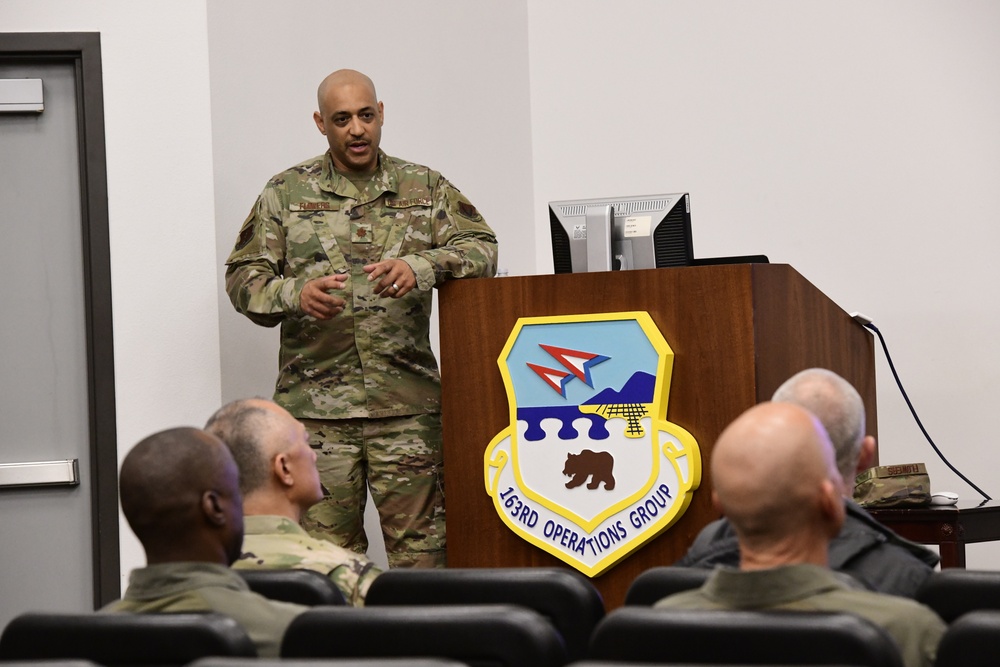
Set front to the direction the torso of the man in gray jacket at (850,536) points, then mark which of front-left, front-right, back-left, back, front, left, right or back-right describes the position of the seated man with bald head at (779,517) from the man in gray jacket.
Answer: back

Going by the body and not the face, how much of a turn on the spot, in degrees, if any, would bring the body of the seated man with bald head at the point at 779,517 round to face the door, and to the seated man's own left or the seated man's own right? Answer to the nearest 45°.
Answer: approximately 45° to the seated man's own left

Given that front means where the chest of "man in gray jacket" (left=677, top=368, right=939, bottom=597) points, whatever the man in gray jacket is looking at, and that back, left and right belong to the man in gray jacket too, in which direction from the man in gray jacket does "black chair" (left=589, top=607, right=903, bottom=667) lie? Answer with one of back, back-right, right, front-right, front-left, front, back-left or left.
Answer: back

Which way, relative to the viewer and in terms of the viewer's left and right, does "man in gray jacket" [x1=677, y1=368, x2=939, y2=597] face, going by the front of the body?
facing away from the viewer

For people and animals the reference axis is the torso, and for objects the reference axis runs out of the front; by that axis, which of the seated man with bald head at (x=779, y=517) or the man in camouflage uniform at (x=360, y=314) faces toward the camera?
the man in camouflage uniform

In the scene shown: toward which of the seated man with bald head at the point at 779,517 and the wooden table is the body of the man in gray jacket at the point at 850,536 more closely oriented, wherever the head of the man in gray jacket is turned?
the wooden table

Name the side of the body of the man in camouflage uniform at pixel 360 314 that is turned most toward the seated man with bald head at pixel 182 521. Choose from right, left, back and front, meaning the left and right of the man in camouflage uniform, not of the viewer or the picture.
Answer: front

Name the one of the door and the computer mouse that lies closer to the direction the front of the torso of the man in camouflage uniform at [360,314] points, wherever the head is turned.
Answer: the computer mouse

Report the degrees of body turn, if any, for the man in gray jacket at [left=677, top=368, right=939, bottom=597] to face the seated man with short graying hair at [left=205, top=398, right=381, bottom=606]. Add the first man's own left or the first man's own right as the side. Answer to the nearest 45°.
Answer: approximately 90° to the first man's own left

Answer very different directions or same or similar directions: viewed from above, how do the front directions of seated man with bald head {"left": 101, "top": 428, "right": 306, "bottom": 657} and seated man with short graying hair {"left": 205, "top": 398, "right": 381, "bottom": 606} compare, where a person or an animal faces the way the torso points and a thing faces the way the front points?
same or similar directions

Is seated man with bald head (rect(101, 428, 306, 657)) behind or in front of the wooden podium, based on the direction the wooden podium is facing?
in front

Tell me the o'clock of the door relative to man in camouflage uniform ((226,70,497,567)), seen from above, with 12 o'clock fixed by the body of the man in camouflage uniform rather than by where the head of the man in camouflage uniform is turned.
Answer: The door is roughly at 4 o'clock from the man in camouflage uniform.

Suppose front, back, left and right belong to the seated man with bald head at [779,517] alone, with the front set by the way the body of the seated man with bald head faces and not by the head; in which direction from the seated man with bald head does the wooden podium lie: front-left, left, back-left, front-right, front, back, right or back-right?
front

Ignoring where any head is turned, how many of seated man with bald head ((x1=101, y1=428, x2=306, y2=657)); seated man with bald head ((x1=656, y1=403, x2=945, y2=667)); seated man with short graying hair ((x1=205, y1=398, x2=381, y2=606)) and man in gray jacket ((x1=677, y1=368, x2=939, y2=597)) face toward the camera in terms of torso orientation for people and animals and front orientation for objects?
0

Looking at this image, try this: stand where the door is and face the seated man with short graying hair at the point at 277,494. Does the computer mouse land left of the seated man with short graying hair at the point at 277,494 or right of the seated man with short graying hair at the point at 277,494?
left

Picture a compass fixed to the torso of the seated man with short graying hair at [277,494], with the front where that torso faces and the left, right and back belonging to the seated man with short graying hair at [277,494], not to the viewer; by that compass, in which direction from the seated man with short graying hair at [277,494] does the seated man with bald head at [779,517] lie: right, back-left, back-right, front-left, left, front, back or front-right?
right

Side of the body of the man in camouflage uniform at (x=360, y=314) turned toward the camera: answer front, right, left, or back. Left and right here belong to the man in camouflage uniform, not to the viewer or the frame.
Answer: front

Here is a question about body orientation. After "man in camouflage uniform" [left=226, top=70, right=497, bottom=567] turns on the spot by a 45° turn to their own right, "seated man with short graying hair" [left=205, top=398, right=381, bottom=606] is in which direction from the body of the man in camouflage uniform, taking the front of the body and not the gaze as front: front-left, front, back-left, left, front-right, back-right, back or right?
front-left

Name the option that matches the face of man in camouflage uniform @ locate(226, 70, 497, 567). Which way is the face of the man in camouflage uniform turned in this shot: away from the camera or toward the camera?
toward the camera

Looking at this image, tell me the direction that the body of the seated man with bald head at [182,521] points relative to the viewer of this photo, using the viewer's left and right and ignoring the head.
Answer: facing away from the viewer and to the right of the viewer

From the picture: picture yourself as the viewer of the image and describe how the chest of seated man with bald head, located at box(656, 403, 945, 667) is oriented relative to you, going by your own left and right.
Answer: facing away from the viewer
